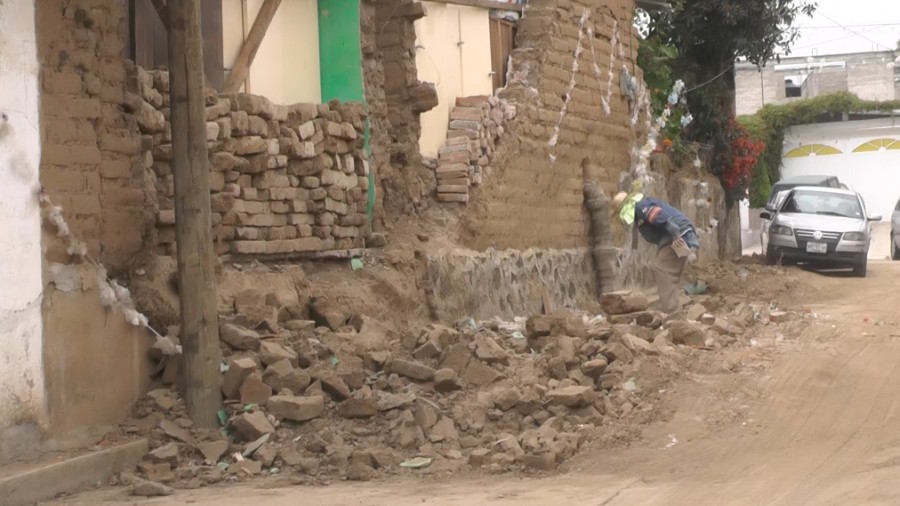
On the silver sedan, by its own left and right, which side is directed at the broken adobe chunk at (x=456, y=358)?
front

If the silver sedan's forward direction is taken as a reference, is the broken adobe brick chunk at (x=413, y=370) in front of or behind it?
in front

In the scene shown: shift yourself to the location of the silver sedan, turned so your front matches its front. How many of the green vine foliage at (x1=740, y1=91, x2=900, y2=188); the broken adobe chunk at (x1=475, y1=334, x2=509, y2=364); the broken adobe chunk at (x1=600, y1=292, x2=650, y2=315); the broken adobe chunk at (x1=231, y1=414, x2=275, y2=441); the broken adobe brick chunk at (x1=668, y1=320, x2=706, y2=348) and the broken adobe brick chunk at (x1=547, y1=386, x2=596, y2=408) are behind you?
1

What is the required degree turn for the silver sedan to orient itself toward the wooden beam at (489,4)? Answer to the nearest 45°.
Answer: approximately 45° to its right

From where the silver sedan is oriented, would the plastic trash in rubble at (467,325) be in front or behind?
in front

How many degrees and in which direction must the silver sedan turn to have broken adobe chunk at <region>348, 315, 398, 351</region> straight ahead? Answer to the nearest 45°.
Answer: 0° — it already faces it

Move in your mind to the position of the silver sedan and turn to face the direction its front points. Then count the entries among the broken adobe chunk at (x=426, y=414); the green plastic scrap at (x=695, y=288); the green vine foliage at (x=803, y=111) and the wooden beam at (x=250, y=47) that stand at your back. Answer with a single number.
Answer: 1

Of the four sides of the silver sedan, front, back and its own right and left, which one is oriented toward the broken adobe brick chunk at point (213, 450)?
front

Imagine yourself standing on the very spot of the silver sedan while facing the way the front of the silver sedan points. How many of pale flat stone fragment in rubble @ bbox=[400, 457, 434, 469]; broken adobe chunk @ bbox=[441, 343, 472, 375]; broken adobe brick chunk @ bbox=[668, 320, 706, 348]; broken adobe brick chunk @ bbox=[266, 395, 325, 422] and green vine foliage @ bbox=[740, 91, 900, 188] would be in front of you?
4

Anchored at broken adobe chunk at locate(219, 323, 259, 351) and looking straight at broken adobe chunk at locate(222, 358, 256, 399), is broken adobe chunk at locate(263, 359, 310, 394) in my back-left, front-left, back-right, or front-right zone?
front-left

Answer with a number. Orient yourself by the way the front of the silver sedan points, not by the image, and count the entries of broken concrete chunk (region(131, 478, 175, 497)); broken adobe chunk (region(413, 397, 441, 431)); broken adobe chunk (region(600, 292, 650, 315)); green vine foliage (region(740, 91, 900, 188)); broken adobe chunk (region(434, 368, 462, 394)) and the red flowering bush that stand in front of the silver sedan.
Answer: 4

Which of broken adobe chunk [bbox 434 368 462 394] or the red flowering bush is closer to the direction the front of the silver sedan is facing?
the broken adobe chunk

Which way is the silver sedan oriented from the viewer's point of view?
toward the camera

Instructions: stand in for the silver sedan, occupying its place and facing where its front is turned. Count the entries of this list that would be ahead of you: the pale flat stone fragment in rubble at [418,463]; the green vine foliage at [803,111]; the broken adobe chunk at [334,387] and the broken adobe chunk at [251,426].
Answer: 3

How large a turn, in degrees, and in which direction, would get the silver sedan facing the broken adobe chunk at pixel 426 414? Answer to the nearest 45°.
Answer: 0° — it already faces it

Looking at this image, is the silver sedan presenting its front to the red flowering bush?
no

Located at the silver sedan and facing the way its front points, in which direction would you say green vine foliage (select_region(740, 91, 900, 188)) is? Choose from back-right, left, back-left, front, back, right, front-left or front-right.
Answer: back

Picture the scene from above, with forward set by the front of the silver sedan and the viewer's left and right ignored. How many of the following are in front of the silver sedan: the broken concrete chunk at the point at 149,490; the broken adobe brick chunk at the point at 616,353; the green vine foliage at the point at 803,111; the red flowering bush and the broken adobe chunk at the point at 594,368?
3

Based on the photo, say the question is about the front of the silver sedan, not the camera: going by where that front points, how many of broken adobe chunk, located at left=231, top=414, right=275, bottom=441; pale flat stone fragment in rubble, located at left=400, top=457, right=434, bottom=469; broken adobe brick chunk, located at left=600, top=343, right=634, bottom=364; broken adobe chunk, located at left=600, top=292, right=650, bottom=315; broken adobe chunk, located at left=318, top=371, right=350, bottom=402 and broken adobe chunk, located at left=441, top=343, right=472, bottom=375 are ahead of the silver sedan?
6

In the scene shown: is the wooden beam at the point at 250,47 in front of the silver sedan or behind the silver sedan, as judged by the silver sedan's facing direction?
in front
